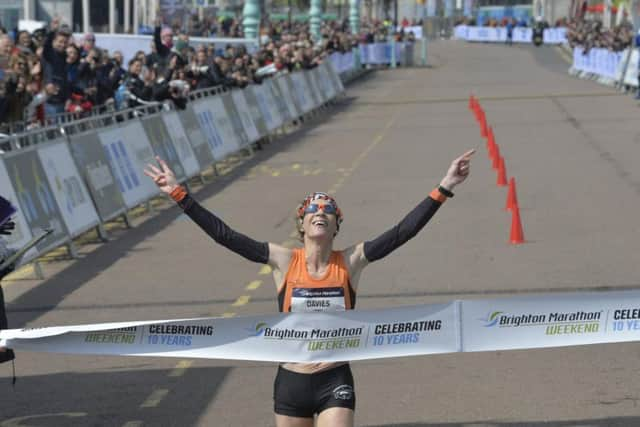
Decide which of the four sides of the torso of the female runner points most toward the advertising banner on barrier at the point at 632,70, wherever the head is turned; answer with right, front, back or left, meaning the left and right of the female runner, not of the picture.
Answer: back

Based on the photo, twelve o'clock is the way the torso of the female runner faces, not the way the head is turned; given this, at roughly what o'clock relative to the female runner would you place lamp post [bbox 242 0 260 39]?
The lamp post is roughly at 6 o'clock from the female runner.

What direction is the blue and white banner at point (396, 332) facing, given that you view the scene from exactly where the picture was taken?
facing the viewer

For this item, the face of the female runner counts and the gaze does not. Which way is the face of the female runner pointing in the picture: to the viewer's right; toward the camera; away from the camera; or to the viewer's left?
toward the camera

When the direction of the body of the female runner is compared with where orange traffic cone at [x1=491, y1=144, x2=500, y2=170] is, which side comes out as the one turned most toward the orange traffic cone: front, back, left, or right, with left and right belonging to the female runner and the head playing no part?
back

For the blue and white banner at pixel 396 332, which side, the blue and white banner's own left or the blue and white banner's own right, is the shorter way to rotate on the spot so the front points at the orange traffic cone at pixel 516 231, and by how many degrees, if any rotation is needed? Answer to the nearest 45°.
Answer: approximately 180°

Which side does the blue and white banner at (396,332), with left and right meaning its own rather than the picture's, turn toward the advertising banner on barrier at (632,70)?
back

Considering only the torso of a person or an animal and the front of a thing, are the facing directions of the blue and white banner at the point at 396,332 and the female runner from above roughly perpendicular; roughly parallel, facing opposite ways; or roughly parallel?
roughly parallel

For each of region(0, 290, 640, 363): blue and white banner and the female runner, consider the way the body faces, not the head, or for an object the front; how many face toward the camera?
2

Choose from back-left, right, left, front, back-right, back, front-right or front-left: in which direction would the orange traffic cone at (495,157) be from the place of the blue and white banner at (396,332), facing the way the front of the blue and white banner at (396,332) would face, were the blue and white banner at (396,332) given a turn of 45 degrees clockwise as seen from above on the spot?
back-right

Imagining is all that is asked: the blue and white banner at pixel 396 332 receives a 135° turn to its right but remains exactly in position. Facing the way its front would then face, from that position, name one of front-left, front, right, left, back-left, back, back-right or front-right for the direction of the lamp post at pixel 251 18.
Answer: front-right

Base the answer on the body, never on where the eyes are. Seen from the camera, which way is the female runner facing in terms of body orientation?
toward the camera

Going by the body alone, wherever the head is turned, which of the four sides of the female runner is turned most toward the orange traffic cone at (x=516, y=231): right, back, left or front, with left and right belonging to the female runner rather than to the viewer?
back
